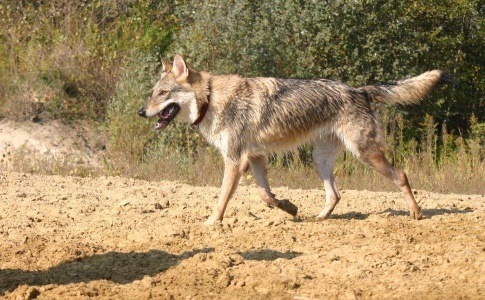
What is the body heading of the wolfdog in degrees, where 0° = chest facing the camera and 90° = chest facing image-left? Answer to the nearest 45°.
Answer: approximately 90°
